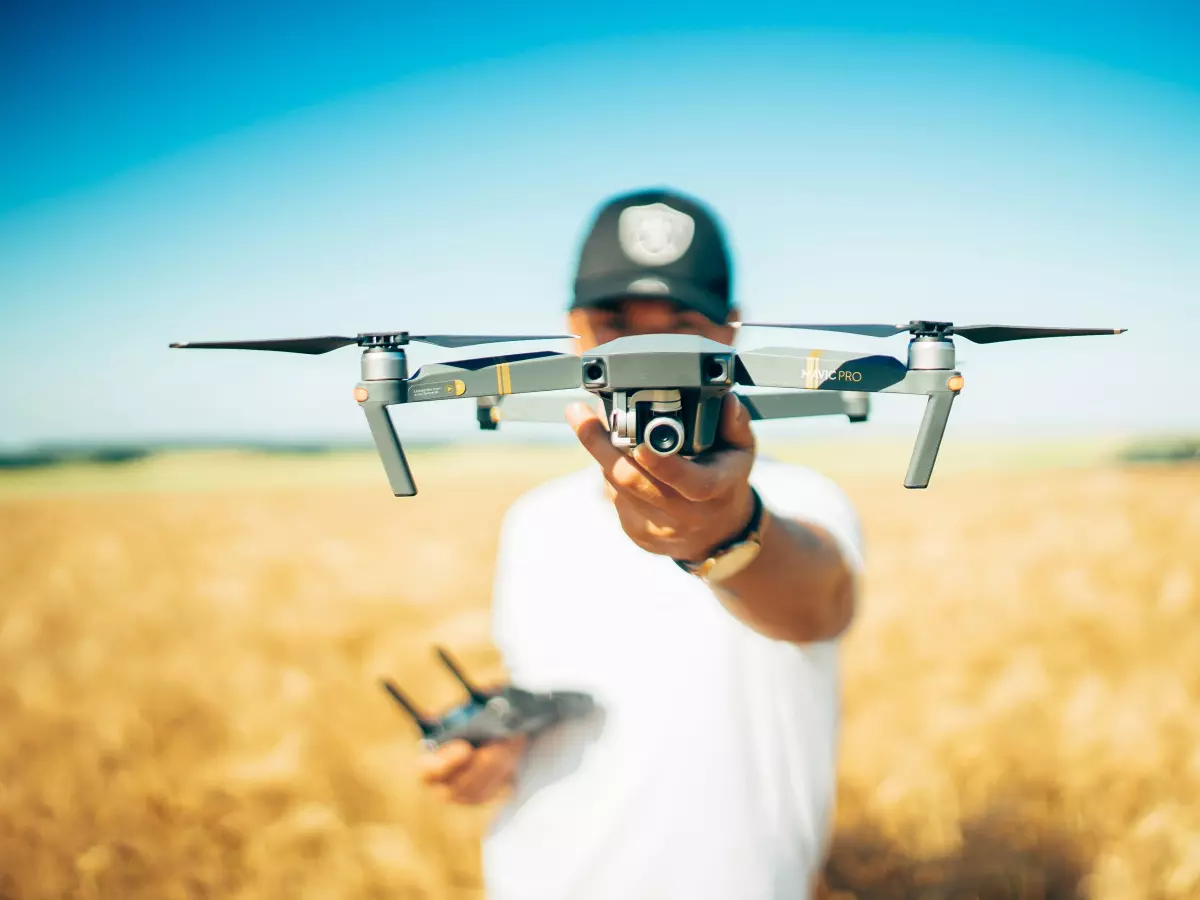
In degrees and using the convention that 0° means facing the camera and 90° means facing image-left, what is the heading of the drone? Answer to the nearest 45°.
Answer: approximately 0°
